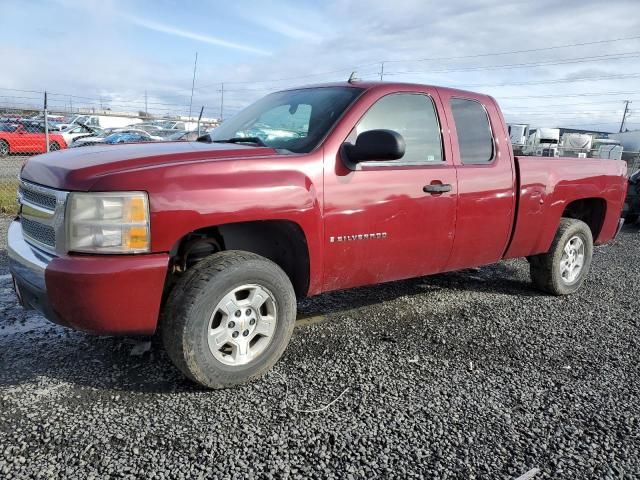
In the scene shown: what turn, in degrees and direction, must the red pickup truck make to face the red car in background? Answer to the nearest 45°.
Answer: approximately 90° to its right

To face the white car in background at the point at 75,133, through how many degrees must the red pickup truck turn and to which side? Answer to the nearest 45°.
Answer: approximately 90° to its right

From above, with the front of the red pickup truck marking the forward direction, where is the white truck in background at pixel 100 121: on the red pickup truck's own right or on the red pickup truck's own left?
on the red pickup truck's own right

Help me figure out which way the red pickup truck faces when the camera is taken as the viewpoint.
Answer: facing the viewer and to the left of the viewer
